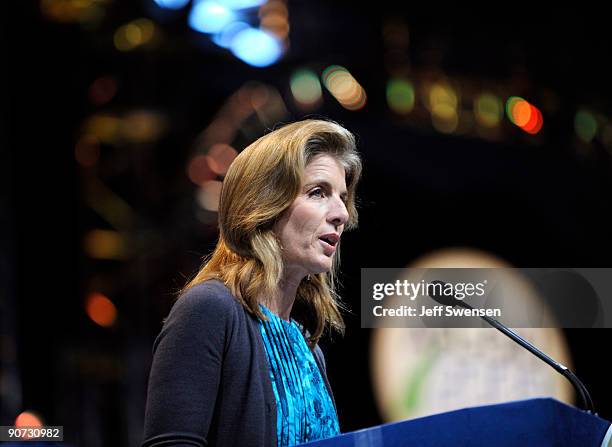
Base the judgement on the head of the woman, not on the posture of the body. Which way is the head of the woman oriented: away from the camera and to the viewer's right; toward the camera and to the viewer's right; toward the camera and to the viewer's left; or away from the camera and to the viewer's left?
toward the camera and to the viewer's right

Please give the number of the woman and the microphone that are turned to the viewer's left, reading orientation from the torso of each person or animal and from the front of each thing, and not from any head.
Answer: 1

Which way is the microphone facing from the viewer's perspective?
to the viewer's left

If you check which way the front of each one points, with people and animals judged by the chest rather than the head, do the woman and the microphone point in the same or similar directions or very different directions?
very different directions

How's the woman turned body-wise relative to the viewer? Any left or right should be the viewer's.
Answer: facing the viewer and to the right of the viewer
